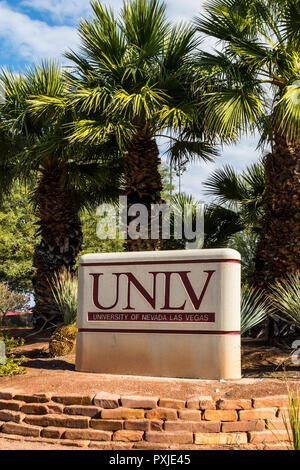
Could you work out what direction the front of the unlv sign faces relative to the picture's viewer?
facing the viewer and to the left of the viewer

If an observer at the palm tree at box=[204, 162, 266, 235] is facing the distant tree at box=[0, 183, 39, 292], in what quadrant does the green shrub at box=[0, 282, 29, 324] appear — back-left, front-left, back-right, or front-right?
front-left

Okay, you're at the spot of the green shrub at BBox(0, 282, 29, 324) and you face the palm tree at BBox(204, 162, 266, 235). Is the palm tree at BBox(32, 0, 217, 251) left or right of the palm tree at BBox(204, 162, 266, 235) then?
right

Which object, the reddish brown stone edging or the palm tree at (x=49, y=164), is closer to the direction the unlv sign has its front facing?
the reddish brown stone edging

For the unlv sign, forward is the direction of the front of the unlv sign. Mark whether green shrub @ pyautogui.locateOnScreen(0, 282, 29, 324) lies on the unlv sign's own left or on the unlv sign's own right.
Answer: on the unlv sign's own right
